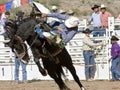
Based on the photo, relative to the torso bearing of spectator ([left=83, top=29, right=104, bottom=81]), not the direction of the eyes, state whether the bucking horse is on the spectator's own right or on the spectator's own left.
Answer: on the spectator's own right

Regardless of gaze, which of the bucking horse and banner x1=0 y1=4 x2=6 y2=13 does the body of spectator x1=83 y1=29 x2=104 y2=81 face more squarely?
the bucking horse
